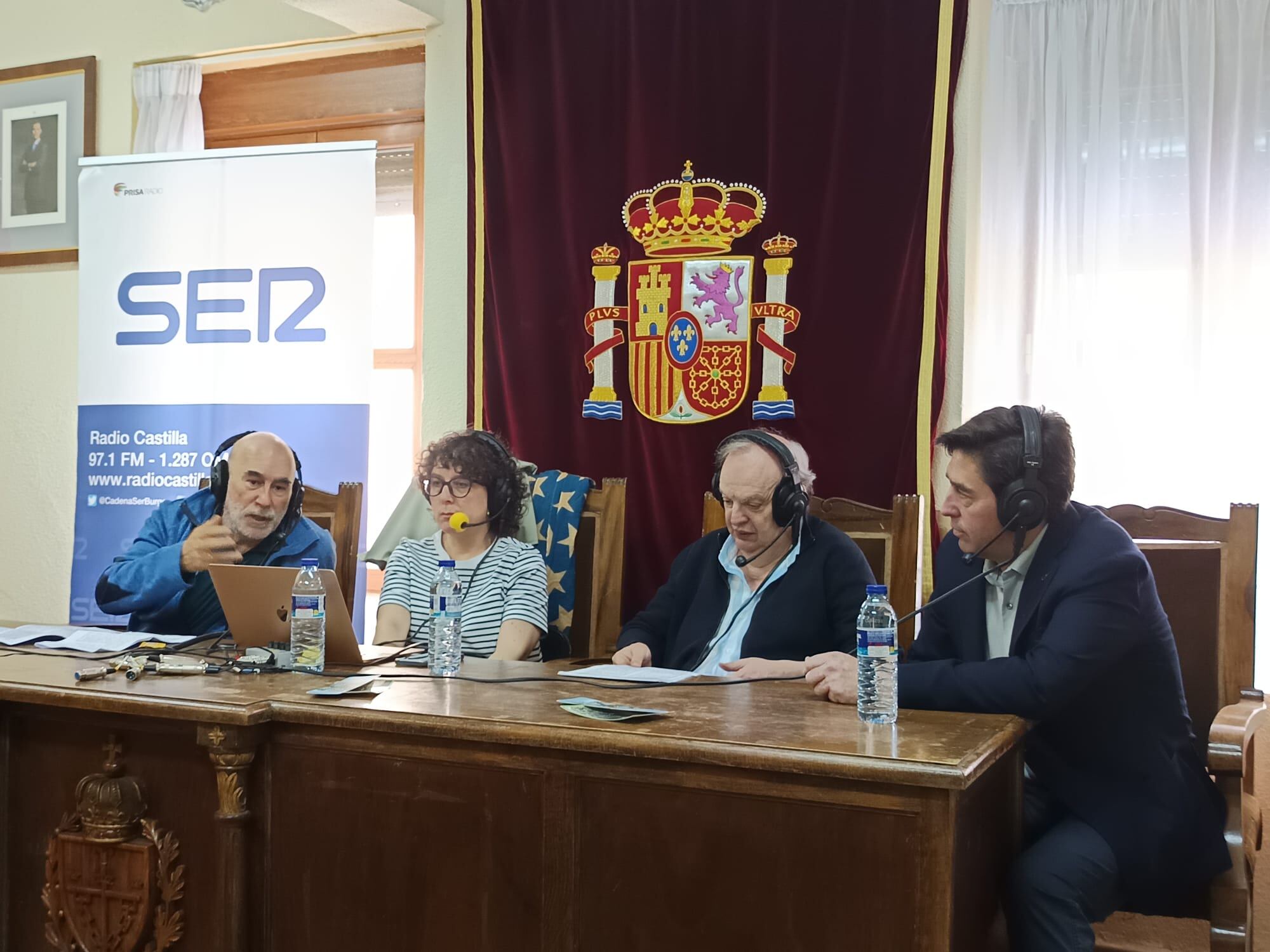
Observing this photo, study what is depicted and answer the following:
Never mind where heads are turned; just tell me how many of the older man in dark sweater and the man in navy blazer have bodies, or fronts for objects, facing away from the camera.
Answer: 0

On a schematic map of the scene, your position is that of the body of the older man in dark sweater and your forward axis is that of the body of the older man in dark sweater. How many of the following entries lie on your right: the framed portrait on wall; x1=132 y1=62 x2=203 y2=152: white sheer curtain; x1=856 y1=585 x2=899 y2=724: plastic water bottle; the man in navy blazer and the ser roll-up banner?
3

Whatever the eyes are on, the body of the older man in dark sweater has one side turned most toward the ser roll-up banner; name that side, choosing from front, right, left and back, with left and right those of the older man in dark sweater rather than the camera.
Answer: right

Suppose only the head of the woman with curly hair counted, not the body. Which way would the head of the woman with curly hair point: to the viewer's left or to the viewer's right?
to the viewer's left

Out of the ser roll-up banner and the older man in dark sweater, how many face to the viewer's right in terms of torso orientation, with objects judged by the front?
0

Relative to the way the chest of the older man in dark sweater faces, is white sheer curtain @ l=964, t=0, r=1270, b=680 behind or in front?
behind

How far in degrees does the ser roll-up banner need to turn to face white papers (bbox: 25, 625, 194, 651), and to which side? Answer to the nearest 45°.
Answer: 0° — it already faces it

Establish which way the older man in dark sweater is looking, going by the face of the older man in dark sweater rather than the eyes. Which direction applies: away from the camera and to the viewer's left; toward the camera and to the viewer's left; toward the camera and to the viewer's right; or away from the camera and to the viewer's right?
toward the camera and to the viewer's left

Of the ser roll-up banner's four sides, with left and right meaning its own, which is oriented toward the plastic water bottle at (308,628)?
front

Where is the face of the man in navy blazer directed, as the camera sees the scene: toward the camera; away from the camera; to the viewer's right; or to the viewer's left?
to the viewer's left

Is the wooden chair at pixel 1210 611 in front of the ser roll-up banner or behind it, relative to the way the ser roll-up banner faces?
in front

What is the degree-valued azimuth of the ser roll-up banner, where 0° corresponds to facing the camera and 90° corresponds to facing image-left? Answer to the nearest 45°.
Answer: approximately 0°

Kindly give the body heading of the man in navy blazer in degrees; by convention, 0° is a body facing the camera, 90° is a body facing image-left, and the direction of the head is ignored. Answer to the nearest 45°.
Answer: approximately 45°
